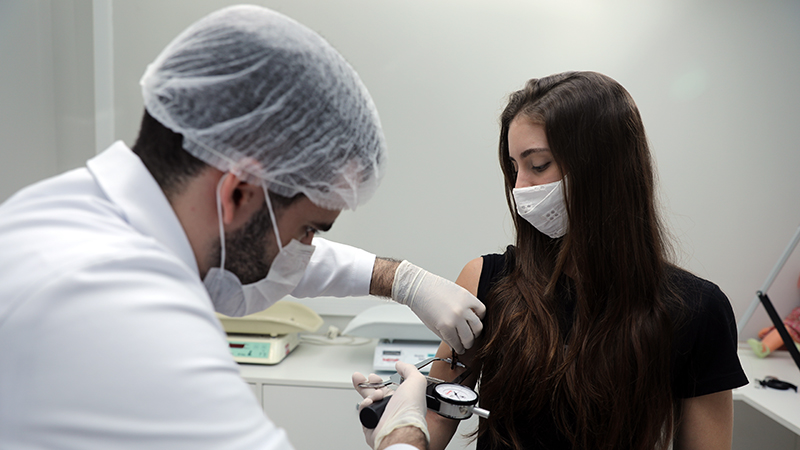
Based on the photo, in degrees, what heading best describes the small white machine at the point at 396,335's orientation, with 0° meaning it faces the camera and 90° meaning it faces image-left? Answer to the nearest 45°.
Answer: approximately 0°

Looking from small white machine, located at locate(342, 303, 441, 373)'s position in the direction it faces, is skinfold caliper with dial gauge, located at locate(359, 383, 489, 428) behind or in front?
in front

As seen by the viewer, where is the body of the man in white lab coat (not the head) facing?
to the viewer's right

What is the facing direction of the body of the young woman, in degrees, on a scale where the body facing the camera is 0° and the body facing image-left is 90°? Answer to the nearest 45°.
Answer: approximately 45°

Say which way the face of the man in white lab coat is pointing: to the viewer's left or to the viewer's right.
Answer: to the viewer's right

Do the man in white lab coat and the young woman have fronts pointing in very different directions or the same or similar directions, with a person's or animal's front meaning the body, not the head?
very different directions

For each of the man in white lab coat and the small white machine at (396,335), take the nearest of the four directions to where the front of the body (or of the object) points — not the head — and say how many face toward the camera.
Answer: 1

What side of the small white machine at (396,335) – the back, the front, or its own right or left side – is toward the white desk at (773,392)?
left
